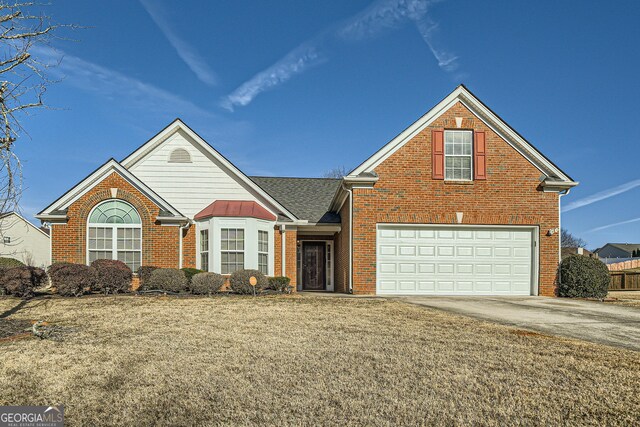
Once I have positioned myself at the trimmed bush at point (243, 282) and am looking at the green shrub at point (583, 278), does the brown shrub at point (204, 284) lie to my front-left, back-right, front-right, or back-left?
back-right

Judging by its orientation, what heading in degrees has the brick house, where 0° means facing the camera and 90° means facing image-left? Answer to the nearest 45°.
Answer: approximately 0°

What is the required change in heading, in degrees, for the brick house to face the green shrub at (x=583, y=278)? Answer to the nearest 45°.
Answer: approximately 90° to its left

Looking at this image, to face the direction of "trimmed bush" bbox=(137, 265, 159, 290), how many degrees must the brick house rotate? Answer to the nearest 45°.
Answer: approximately 90° to its right
